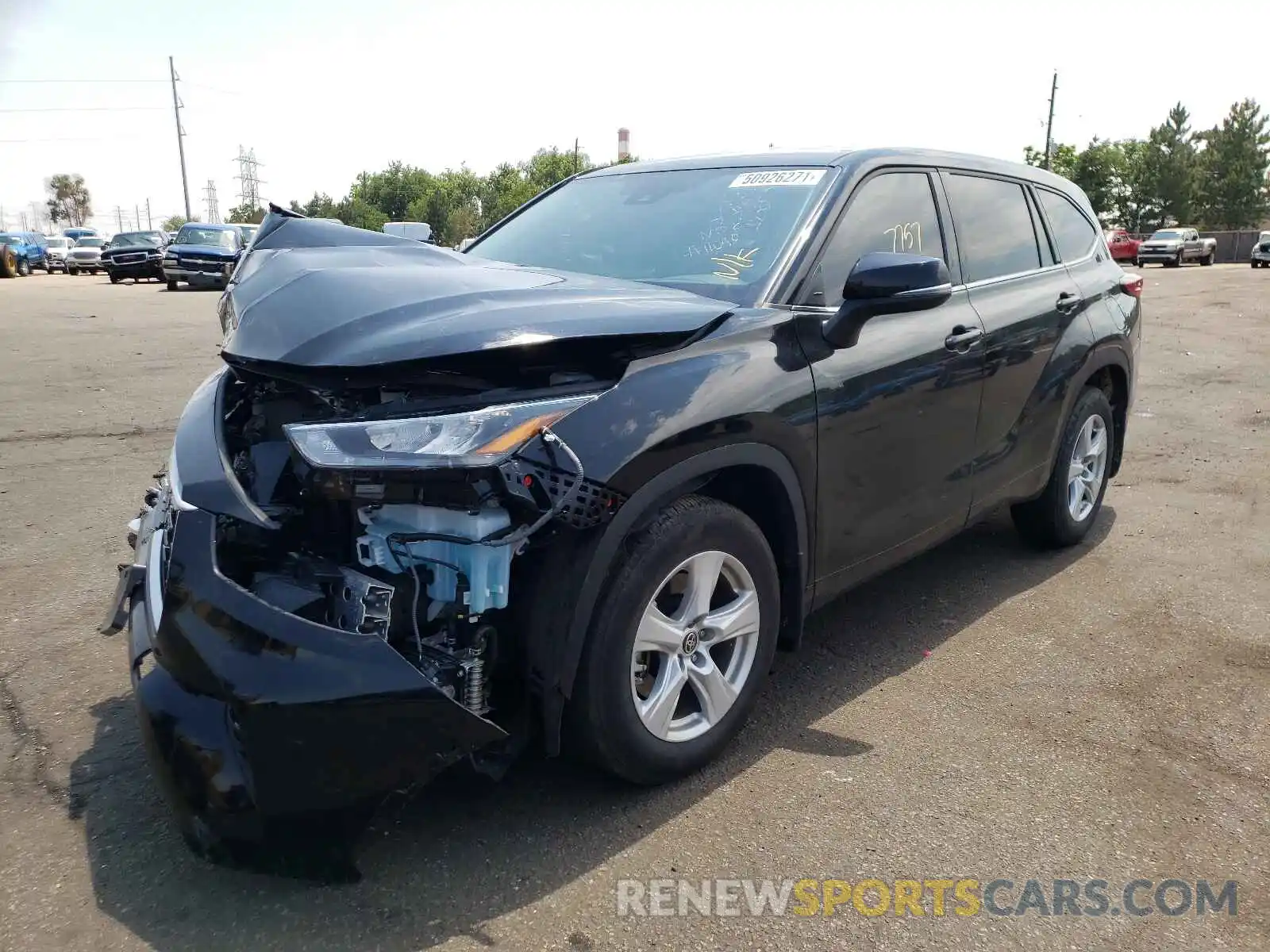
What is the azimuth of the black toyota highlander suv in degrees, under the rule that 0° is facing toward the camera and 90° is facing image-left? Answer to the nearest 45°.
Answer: approximately 45°

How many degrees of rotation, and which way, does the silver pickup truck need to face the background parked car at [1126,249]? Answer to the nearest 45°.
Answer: approximately 90° to its right

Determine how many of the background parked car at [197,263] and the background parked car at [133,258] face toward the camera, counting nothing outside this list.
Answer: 2

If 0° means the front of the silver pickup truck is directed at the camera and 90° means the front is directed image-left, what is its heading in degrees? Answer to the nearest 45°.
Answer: approximately 45°

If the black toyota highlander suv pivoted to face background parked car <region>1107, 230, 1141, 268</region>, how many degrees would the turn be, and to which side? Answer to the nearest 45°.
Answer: approximately 180°

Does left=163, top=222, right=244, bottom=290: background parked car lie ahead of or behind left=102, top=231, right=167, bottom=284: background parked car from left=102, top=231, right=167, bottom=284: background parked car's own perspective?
ahead

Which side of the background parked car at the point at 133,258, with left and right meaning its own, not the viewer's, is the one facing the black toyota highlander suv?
front

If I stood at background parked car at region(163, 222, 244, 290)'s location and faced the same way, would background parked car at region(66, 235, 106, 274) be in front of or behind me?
behind

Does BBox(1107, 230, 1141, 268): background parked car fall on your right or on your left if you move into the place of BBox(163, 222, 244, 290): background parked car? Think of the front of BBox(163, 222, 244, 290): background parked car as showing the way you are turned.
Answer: on your left

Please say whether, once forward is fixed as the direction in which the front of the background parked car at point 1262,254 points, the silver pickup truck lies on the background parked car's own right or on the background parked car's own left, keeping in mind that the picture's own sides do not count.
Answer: on the background parked car's own right

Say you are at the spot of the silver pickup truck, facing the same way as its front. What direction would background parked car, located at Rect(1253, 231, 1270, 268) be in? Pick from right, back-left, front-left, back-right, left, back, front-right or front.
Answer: left
